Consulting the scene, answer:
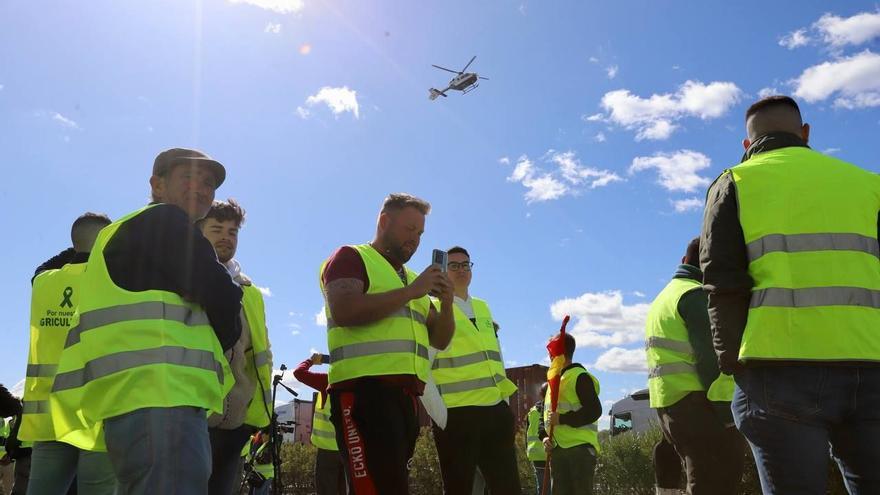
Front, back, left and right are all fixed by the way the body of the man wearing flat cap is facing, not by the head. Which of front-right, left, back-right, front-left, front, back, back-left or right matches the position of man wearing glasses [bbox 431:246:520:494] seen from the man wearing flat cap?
front-left

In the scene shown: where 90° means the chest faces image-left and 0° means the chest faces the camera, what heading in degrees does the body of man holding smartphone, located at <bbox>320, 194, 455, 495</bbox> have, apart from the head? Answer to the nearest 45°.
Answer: approximately 315°

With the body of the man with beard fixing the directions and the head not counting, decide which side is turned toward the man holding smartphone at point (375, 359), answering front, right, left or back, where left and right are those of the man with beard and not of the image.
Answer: left

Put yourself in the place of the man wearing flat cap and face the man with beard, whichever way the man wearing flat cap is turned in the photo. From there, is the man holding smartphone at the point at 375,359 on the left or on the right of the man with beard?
right

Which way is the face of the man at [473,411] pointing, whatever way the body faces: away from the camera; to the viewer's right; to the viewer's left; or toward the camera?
toward the camera

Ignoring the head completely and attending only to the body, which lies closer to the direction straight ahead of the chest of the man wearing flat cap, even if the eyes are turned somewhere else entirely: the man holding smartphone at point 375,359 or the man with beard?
the man holding smartphone

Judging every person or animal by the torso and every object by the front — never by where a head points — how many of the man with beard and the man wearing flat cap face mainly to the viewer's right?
1

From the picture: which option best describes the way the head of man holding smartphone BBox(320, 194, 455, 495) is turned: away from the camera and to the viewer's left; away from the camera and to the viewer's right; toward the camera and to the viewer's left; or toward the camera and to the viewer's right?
toward the camera and to the viewer's right

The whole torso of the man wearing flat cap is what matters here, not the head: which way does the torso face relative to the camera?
to the viewer's right

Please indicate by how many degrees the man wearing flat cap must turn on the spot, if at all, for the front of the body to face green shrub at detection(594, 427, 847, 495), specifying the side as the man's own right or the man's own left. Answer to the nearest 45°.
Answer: approximately 45° to the man's own left

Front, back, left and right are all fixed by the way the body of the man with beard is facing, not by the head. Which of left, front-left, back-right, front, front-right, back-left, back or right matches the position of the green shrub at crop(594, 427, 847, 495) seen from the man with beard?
back

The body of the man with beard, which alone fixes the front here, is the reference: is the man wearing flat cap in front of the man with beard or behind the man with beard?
in front

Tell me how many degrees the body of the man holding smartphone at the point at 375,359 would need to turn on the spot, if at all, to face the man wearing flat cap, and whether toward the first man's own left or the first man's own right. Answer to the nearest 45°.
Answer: approximately 90° to the first man's own right
